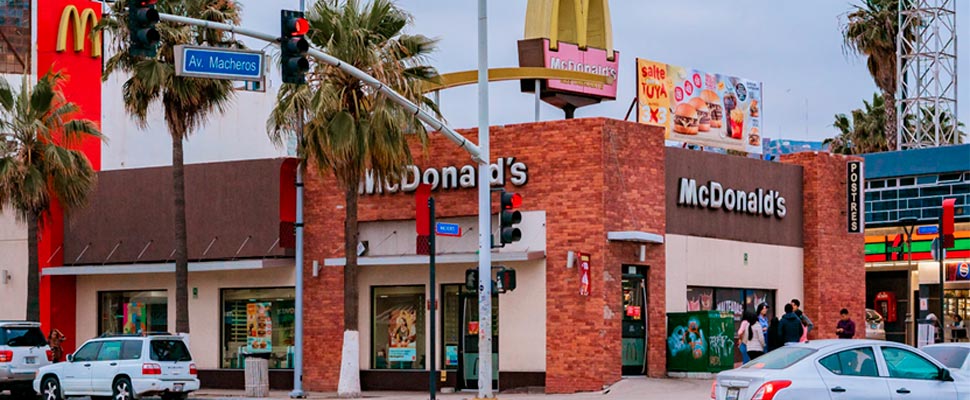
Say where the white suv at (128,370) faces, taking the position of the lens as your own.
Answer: facing away from the viewer and to the left of the viewer

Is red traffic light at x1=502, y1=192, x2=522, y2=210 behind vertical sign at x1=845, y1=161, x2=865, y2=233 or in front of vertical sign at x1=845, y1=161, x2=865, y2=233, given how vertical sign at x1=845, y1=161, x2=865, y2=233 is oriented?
in front

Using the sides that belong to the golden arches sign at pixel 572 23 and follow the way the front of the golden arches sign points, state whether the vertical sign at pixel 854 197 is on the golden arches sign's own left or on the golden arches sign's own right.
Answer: on the golden arches sign's own left

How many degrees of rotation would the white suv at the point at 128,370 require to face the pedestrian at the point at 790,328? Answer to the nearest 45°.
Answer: approximately 135° to its right

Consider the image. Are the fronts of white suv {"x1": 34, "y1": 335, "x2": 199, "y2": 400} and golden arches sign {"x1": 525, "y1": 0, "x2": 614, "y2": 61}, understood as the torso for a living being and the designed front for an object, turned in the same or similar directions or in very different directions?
very different directions
